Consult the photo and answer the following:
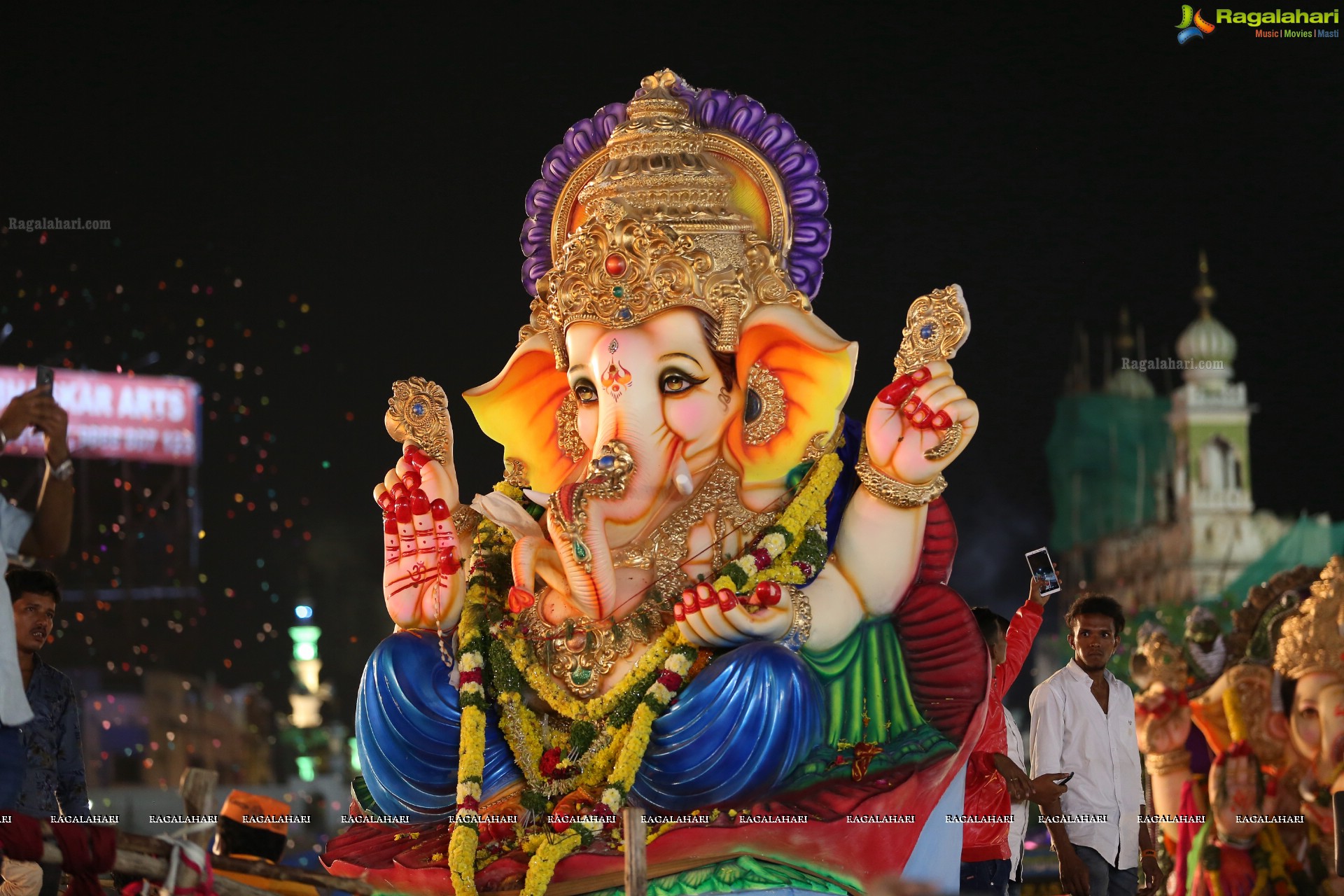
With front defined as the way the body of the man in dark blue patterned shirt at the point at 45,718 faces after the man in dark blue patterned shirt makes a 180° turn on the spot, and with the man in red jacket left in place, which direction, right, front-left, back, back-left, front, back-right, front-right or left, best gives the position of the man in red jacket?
right

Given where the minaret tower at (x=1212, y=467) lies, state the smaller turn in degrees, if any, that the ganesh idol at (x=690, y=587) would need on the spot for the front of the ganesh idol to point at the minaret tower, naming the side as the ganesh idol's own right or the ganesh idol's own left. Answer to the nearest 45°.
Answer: approximately 180°

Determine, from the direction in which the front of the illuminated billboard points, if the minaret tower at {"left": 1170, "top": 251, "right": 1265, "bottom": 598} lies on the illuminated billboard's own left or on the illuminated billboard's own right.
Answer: on the illuminated billboard's own left

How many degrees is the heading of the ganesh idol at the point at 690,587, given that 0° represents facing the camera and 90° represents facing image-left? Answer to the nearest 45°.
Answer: approximately 45°

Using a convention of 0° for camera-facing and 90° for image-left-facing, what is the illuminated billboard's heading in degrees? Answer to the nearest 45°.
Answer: approximately 0°

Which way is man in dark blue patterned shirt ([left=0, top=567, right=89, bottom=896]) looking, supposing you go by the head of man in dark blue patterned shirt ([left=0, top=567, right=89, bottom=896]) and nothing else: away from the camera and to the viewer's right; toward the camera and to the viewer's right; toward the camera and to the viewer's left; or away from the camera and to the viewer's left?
toward the camera and to the viewer's right

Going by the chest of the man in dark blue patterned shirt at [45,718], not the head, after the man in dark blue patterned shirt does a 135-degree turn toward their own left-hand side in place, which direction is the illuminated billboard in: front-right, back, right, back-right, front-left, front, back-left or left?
front-left

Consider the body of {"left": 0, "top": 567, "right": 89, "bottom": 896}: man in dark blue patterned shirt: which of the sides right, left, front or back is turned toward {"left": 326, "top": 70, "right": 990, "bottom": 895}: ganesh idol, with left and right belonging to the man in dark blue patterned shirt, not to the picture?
left
